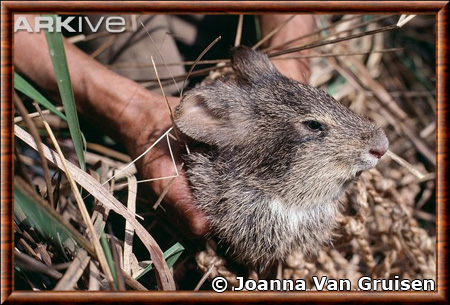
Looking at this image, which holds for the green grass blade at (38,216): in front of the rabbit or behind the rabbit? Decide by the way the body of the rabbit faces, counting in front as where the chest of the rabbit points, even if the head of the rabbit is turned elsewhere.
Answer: behind

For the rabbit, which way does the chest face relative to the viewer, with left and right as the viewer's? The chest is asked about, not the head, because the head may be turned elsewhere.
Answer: facing to the right of the viewer
